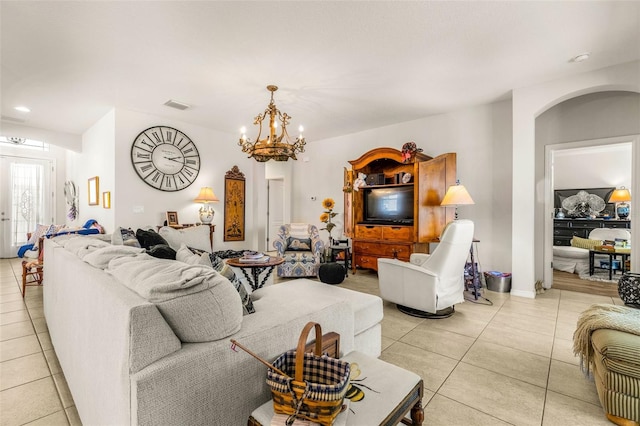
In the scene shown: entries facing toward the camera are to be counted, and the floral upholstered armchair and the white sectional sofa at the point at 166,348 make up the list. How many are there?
1

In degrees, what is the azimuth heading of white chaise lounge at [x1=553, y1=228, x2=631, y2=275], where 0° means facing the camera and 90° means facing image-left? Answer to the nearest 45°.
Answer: approximately 90°

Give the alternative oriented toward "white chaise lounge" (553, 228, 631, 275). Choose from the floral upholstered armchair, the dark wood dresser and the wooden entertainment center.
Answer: the dark wood dresser

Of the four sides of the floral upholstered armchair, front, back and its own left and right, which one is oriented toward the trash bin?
left

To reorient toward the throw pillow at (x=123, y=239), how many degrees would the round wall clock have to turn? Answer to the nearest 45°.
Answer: approximately 45° to its right

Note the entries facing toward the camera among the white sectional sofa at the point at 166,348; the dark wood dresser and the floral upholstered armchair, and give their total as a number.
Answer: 2

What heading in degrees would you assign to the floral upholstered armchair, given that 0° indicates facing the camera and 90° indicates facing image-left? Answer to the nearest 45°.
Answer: approximately 0°

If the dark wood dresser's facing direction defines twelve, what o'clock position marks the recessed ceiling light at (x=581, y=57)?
The recessed ceiling light is roughly at 12 o'clock from the dark wood dresser.

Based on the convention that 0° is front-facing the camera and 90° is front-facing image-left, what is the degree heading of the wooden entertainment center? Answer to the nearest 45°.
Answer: approximately 45°

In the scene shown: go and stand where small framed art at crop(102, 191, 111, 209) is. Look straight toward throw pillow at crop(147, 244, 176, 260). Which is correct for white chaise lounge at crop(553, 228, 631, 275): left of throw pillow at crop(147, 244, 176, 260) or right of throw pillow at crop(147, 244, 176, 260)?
left

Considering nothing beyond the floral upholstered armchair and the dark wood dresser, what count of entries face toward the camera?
2

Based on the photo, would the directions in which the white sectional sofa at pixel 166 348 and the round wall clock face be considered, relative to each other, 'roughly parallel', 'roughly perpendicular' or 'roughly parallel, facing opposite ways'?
roughly perpendicular

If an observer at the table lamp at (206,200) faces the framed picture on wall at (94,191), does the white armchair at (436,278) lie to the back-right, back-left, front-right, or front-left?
back-left
